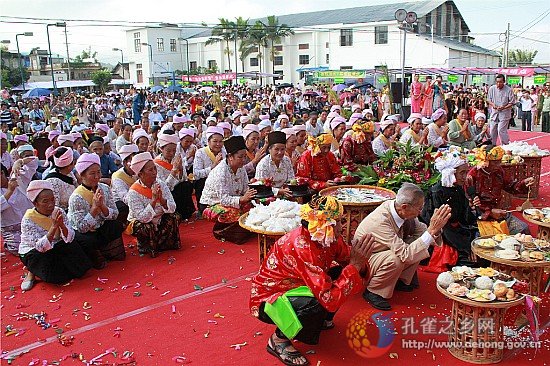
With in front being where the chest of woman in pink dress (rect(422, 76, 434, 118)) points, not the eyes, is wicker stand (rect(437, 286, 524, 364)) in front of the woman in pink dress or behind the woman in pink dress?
in front

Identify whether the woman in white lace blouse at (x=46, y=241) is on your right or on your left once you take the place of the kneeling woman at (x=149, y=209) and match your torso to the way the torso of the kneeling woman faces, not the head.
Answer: on your right

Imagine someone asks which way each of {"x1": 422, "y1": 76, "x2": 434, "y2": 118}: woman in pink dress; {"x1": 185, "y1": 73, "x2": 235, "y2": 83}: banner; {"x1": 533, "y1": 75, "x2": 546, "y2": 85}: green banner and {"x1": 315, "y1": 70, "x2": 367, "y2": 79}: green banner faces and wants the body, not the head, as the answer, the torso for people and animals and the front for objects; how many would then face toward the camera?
4

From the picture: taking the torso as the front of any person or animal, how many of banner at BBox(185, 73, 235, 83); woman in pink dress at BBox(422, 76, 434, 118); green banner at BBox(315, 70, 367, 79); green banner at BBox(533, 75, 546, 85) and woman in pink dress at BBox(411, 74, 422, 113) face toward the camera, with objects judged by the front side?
5

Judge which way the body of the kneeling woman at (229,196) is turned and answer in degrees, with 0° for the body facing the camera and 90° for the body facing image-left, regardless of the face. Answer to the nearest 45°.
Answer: approximately 315°

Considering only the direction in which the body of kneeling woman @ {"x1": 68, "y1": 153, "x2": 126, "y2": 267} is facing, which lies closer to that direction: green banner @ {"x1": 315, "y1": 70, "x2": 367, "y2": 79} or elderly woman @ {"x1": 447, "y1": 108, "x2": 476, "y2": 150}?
the elderly woman

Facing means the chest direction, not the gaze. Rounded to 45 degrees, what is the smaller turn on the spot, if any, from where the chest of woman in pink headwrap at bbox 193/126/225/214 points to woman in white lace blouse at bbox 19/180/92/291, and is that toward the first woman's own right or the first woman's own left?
approximately 90° to the first woman's own right

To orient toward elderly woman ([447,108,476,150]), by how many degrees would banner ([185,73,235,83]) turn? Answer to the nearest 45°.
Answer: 0° — it already faces them

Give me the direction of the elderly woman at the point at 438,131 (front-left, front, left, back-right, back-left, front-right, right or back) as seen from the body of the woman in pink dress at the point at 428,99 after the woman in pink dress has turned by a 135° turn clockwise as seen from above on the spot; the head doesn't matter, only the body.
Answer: back-left

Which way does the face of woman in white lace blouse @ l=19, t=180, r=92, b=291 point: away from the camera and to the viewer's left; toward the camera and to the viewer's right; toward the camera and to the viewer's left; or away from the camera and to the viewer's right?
toward the camera and to the viewer's right

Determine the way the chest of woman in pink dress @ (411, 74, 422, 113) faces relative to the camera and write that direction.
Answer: toward the camera

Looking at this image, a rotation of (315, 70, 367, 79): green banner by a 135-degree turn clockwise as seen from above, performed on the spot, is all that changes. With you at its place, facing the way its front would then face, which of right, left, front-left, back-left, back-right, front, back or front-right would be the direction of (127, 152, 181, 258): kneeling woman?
back-left

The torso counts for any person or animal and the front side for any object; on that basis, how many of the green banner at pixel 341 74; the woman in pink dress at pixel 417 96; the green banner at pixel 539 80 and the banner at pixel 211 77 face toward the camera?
4

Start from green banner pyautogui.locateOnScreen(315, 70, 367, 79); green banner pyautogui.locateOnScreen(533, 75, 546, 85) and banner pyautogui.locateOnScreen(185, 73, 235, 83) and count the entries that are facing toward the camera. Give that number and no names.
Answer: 3

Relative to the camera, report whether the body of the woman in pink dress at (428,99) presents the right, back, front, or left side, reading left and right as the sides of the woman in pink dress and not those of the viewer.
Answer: front
